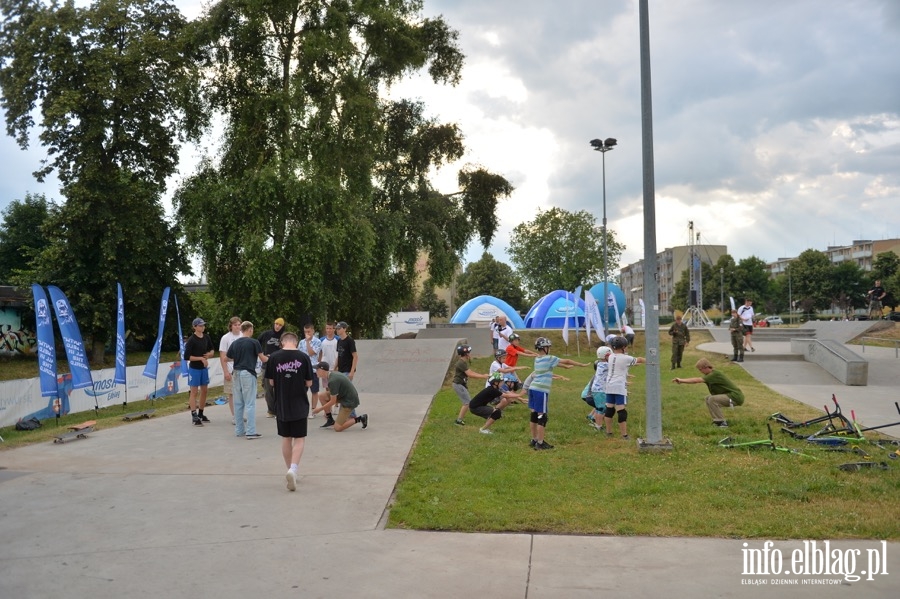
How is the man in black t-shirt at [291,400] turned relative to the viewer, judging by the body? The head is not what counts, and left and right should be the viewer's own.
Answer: facing away from the viewer

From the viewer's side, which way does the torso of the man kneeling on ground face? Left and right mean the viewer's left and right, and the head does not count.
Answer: facing to the left of the viewer

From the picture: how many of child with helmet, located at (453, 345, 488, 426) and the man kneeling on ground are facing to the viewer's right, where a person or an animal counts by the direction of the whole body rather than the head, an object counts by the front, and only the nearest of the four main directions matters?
1

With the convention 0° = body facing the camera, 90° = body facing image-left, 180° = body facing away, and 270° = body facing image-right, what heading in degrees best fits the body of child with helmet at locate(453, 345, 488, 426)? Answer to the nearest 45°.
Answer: approximately 270°

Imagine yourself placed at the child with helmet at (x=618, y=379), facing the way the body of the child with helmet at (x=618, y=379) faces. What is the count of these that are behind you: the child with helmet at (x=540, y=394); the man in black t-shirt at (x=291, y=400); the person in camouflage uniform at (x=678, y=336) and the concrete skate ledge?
2

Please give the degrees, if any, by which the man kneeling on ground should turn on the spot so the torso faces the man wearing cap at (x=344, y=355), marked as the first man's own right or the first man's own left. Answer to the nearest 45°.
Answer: approximately 90° to the first man's own right

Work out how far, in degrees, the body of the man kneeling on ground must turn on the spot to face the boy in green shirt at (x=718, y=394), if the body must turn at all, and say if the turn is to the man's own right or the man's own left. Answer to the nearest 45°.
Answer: approximately 180°

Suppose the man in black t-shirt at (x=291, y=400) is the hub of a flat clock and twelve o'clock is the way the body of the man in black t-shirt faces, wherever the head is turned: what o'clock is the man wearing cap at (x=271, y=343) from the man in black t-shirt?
The man wearing cap is roughly at 12 o'clock from the man in black t-shirt.

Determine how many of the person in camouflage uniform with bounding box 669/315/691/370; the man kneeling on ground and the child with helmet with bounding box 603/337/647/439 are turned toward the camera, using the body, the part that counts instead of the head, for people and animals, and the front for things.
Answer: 1

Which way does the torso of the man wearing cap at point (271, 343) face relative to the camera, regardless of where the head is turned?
toward the camera

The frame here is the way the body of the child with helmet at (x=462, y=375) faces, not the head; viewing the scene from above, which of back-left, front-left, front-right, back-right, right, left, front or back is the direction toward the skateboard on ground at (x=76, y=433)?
back

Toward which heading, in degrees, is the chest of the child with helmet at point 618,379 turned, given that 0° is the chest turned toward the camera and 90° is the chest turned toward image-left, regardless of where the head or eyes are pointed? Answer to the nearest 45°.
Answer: approximately 225°

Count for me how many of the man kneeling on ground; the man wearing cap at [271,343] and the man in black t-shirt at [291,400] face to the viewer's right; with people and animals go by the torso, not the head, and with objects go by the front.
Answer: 0

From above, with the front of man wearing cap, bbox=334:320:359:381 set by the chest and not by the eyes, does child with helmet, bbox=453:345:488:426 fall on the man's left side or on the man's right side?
on the man's left side

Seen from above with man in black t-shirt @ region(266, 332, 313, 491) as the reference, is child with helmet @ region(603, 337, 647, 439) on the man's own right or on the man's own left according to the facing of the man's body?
on the man's own right

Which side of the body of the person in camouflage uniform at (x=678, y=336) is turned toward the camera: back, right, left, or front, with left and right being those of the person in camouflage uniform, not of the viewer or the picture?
front

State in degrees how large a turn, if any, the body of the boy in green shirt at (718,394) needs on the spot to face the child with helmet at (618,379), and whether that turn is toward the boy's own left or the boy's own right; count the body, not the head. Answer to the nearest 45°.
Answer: approximately 45° to the boy's own left

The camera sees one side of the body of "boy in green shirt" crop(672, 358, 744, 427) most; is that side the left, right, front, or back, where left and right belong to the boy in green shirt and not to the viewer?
left

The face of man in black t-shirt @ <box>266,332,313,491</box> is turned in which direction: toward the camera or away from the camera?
away from the camera

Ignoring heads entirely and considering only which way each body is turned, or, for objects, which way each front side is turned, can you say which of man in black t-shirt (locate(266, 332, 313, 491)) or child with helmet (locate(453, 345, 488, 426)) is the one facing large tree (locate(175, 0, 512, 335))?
the man in black t-shirt
